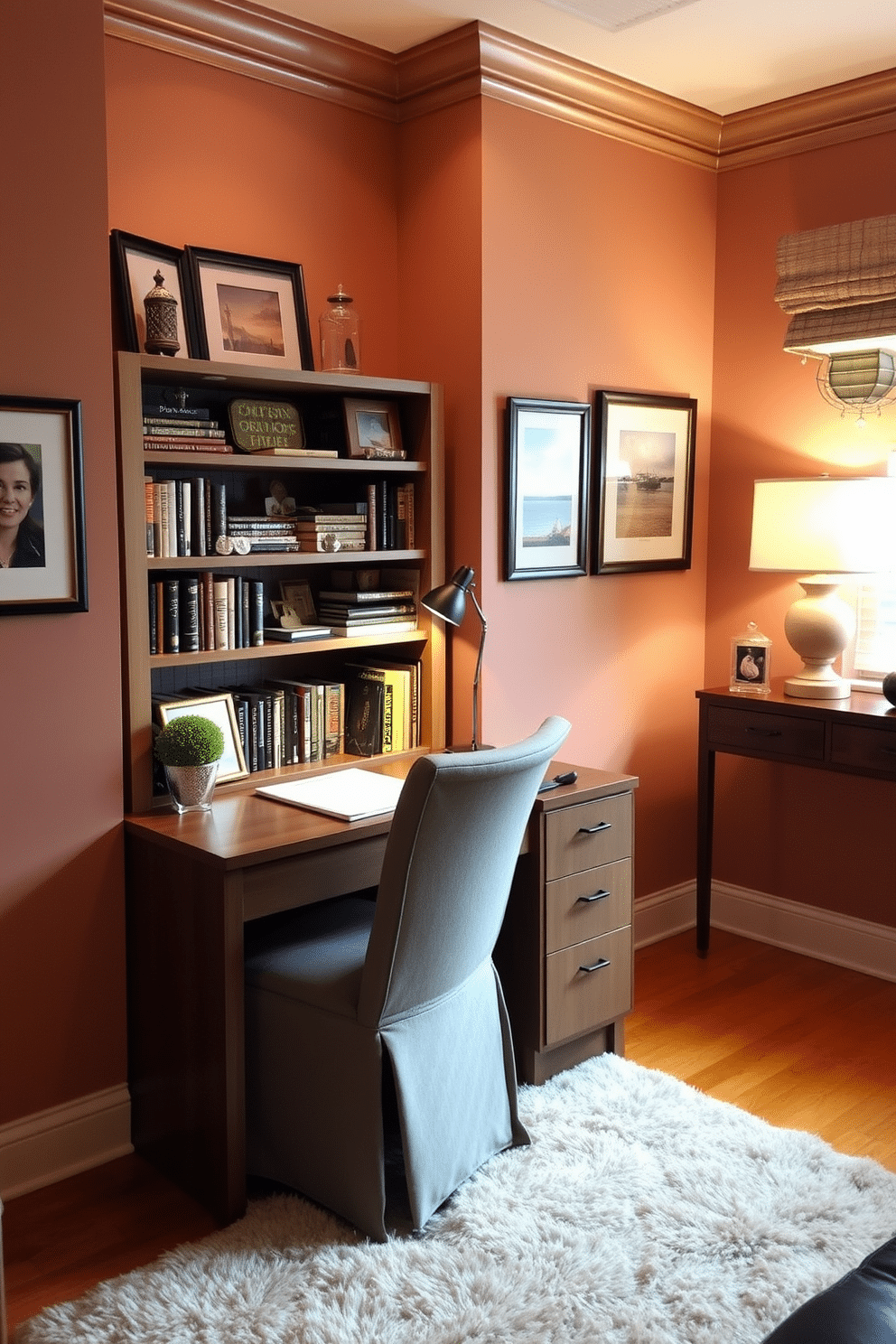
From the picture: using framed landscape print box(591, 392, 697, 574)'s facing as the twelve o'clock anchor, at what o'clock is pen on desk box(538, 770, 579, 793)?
The pen on desk is roughly at 2 o'clock from the framed landscape print.

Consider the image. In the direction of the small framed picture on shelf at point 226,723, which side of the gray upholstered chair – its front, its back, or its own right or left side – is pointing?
front

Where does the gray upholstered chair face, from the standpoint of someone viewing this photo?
facing away from the viewer and to the left of the viewer

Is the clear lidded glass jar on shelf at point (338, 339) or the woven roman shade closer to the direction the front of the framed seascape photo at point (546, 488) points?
the woven roman shade

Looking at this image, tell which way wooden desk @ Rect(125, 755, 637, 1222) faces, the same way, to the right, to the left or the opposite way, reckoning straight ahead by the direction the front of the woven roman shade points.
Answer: to the left

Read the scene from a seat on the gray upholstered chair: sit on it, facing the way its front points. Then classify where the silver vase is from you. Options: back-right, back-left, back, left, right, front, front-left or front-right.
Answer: front

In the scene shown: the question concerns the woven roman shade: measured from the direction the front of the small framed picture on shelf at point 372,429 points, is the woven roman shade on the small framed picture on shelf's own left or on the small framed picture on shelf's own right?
on the small framed picture on shelf's own left

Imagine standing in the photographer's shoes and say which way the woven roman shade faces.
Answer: facing the viewer and to the left of the viewer

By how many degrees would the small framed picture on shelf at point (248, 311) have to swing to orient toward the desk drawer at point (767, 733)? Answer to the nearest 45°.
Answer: approximately 45° to its left

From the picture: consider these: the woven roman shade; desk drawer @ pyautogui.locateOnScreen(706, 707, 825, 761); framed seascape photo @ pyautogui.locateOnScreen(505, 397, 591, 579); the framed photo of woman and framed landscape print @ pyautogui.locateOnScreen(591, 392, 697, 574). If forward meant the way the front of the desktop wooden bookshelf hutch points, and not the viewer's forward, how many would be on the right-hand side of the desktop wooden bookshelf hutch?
1

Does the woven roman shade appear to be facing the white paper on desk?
yes

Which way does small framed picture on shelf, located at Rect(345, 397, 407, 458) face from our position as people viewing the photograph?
facing the viewer and to the right of the viewer
